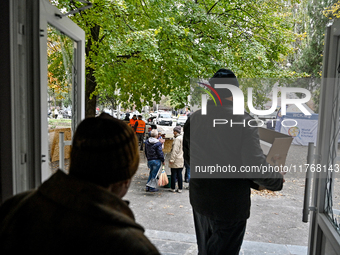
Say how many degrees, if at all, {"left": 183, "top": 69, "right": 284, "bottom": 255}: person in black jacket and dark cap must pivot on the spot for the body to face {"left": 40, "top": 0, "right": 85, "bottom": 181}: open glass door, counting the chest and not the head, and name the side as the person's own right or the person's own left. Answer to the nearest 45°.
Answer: approximately 135° to the person's own left

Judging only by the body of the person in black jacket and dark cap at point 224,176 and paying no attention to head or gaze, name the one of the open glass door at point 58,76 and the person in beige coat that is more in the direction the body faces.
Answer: the person in beige coat

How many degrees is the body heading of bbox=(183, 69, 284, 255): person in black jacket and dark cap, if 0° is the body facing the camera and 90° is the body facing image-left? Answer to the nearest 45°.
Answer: approximately 225°

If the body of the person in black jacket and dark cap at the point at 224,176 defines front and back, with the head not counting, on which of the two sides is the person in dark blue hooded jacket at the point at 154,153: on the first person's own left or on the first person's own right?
on the first person's own left

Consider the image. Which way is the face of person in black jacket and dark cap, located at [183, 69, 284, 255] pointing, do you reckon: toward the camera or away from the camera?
away from the camera
